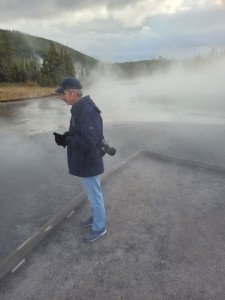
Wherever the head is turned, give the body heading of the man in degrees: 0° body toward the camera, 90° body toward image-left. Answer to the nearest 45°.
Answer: approximately 90°
